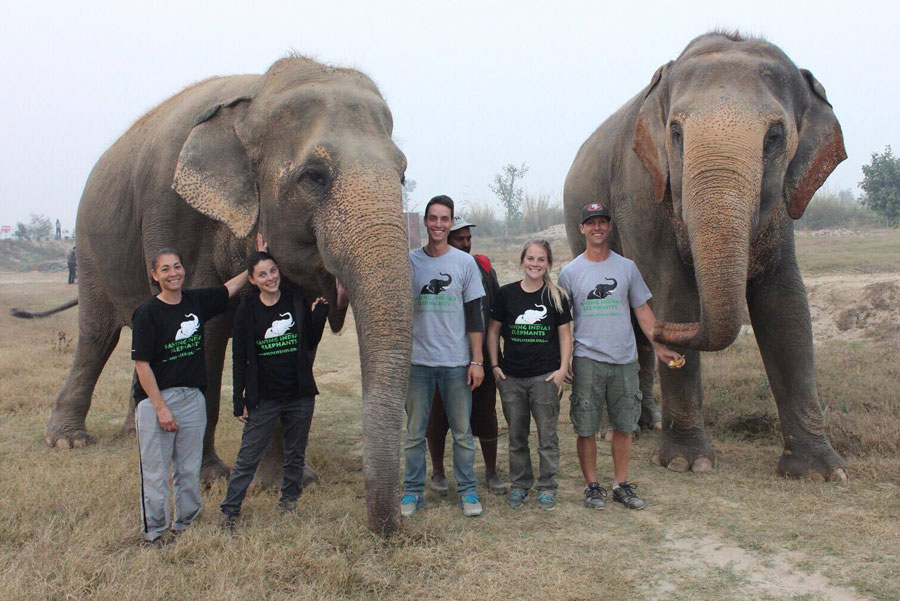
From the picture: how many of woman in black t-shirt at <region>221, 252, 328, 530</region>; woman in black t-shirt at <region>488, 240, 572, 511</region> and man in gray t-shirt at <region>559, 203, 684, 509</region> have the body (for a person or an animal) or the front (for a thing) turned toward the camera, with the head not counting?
3

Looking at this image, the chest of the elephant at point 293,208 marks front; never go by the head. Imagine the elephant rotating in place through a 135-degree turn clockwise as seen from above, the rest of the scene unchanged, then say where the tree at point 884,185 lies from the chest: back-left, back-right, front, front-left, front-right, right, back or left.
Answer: back-right

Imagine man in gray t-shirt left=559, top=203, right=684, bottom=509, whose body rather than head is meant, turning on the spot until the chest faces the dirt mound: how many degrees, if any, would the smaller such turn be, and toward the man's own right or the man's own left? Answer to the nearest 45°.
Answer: approximately 135° to the man's own left

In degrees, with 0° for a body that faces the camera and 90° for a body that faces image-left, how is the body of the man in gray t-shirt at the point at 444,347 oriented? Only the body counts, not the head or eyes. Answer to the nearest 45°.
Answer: approximately 0°

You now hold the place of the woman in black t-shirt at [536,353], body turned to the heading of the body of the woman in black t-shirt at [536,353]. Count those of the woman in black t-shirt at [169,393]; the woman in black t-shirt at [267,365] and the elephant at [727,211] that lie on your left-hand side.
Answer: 1

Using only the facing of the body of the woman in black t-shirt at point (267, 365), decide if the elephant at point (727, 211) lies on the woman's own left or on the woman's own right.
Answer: on the woman's own left

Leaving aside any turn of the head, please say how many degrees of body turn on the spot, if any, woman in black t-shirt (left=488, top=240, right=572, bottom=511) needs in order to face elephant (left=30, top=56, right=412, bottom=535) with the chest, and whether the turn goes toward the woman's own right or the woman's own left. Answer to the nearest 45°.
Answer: approximately 90° to the woman's own right

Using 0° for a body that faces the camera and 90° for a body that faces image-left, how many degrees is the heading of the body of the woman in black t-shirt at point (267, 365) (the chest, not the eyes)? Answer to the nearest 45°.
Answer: approximately 0°

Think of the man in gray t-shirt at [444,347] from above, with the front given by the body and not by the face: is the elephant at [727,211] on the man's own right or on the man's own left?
on the man's own left

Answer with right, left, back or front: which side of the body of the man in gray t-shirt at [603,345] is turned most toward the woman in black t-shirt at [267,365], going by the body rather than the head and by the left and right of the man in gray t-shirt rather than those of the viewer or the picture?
right

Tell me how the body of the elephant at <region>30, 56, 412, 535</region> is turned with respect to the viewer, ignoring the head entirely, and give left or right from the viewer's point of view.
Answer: facing the viewer and to the right of the viewer
